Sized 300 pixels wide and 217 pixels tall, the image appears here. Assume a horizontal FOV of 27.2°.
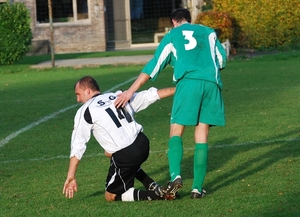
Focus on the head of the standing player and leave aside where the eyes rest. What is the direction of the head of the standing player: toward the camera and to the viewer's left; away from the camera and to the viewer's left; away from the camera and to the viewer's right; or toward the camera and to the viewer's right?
away from the camera and to the viewer's left

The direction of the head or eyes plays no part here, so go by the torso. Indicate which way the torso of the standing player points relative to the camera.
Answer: away from the camera

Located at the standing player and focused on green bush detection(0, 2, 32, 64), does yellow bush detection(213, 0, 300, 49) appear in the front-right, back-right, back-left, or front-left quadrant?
front-right

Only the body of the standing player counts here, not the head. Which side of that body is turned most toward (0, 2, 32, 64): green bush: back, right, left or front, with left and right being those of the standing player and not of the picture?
front

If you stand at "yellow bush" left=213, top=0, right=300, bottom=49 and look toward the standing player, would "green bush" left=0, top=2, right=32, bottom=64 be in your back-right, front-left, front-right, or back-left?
front-right

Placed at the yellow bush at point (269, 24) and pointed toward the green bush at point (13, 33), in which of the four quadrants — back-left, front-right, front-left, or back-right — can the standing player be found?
front-left

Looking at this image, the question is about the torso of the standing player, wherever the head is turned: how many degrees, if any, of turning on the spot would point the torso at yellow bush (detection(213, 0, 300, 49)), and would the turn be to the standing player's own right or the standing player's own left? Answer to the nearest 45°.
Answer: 0° — they already face it
